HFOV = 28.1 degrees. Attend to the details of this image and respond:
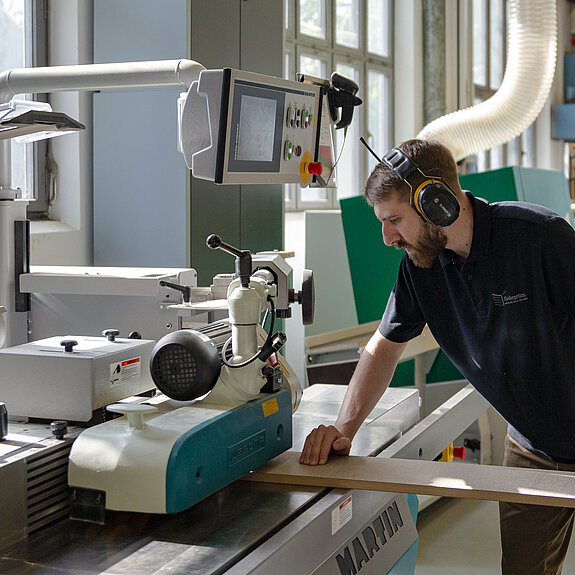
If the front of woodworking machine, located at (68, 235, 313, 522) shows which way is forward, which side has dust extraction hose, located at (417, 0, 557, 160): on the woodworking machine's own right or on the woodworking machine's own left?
on the woodworking machine's own left

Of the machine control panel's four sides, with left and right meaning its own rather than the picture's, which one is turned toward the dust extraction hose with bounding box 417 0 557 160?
left

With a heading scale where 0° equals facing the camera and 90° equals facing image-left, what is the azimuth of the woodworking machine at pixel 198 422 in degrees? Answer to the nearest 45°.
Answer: approximately 315°

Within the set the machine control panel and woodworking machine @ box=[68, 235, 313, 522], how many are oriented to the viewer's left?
0

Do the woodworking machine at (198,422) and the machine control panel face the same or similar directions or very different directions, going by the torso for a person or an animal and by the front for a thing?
same or similar directions

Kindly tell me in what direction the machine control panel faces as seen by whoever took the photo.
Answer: facing the viewer and to the right of the viewer
